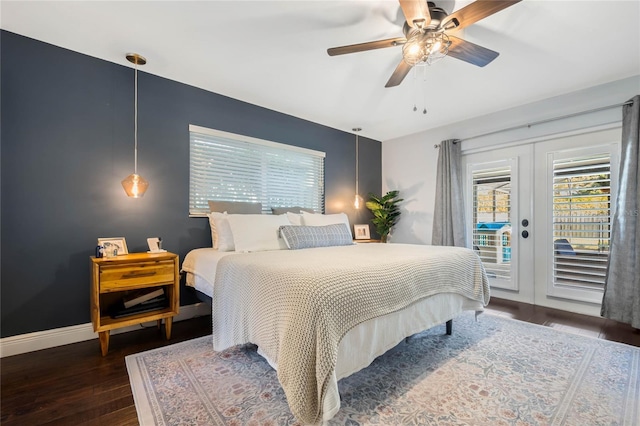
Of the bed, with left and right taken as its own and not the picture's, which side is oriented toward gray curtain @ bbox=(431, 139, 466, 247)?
left

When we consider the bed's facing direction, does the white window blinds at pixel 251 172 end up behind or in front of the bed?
behind

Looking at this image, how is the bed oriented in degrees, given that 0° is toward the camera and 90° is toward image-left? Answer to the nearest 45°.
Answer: approximately 315°

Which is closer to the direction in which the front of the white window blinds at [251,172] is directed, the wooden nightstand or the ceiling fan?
the ceiling fan

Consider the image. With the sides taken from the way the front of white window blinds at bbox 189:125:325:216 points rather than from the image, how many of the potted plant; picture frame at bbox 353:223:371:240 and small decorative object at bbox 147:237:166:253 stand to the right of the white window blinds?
1

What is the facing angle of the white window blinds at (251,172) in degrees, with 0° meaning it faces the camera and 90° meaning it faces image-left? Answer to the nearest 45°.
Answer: approximately 315°

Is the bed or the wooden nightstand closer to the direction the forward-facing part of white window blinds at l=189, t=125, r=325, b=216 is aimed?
the bed

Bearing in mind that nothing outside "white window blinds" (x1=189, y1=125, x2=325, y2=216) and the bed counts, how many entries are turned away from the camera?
0

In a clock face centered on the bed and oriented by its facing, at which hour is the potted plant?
The potted plant is roughly at 8 o'clock from the bed.

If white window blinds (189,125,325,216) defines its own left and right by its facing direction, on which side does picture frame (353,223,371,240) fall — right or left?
on its left

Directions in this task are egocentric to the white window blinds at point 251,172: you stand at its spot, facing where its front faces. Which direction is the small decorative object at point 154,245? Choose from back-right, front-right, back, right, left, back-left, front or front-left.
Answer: right

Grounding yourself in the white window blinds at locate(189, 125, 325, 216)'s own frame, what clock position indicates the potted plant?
The potted plant is roughly at 10 o'clock from the white window blinds.
